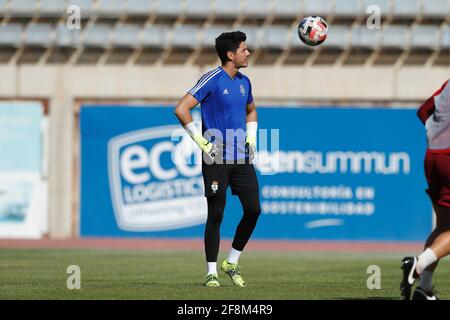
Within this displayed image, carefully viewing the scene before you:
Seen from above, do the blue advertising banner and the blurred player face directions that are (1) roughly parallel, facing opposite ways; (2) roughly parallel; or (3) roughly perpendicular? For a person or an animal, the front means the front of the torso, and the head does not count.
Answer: roughly perpendicular

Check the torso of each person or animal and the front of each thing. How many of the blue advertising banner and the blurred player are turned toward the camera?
1

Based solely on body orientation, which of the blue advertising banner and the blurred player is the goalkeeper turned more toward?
the blurred player

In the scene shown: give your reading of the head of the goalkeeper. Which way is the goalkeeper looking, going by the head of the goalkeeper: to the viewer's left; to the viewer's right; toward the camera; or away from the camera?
to the viewer's right

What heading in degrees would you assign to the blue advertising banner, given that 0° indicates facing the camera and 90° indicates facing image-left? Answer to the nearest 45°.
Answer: approximately 0°

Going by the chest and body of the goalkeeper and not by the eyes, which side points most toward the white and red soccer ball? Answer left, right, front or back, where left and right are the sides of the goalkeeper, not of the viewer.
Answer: left

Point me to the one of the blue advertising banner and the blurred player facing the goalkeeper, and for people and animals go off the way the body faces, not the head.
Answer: the blue advertising banner

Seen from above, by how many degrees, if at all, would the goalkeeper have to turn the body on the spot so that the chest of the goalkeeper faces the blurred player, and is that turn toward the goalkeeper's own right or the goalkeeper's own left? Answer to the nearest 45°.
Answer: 0° — they already face them

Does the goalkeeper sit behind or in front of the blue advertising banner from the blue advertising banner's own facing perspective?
in front

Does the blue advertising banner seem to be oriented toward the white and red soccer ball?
yes

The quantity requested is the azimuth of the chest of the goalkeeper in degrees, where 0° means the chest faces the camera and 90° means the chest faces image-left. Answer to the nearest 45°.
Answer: approximately 315°

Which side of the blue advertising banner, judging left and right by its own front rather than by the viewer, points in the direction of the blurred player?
front
